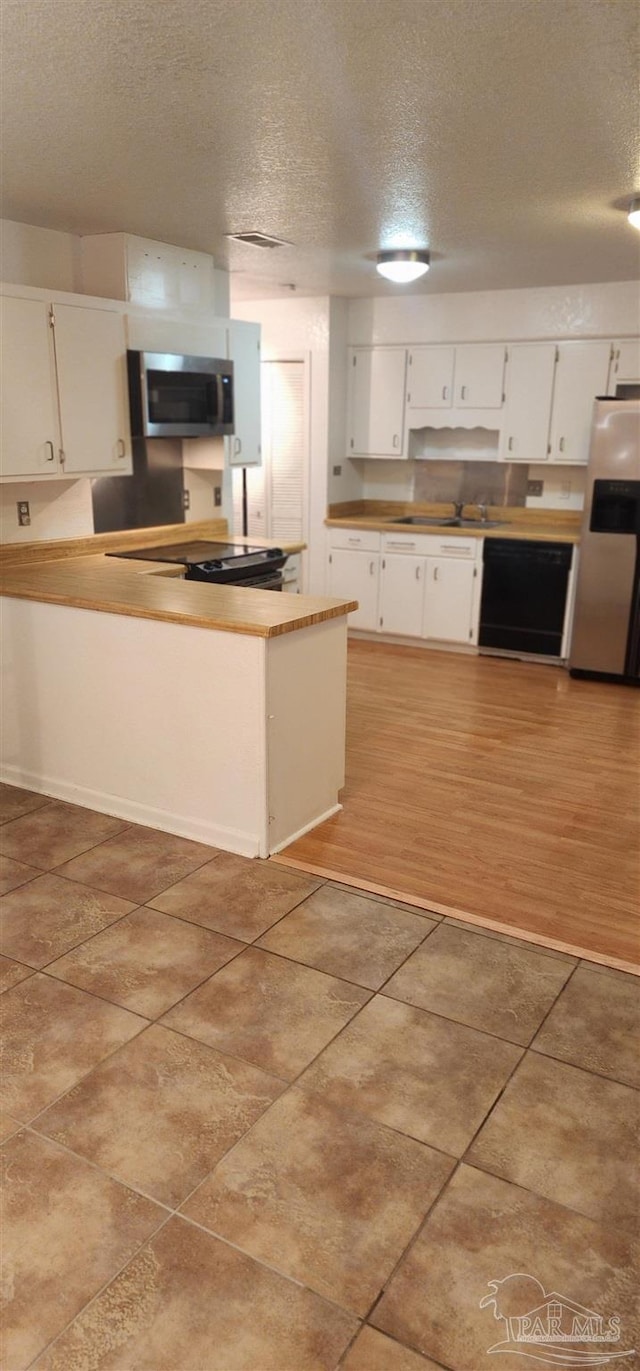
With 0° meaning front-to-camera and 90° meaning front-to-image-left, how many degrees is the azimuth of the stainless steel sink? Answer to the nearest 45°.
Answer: approximately 0°

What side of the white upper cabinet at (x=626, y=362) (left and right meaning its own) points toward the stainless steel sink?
right

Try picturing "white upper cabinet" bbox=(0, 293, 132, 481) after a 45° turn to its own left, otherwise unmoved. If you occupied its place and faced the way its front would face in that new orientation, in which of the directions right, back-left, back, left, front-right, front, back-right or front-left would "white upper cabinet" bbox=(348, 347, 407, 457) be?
front-left

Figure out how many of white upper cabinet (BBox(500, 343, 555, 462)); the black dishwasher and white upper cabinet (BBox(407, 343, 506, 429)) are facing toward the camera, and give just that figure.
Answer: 3

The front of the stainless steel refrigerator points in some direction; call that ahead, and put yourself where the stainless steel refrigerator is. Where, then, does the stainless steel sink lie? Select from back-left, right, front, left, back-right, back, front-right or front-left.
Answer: back-right

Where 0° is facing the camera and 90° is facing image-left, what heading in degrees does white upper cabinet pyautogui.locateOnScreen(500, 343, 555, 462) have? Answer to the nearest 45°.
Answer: approximately 0°

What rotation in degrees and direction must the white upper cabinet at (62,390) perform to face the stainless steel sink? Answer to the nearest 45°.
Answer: approximately 90° to its left
